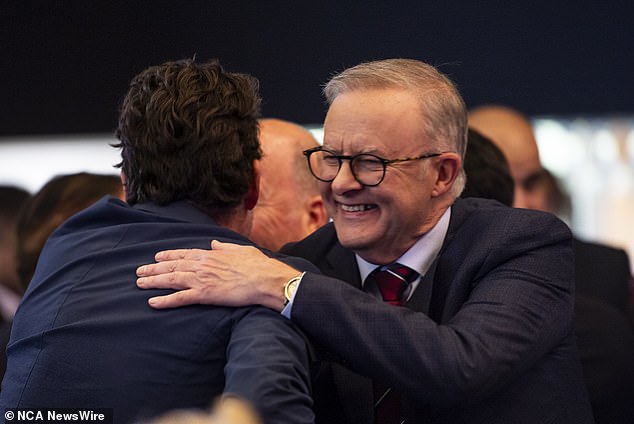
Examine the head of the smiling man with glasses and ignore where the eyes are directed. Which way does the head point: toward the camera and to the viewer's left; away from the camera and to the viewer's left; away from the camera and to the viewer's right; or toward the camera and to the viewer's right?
toward the camera and to the viewer's left

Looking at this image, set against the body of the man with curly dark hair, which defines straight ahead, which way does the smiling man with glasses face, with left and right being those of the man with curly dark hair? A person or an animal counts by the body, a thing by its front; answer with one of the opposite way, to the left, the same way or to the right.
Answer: the opposite way

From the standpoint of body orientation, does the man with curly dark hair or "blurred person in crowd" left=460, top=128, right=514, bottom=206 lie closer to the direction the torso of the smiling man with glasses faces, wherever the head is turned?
the man with curly dark hair

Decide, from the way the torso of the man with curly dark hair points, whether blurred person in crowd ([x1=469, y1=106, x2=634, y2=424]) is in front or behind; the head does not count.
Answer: in front

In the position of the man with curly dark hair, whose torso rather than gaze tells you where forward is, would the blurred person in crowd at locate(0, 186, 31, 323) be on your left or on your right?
on your left

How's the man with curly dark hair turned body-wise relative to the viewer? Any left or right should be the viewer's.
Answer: facing away from the viewer and to the right of the viewer

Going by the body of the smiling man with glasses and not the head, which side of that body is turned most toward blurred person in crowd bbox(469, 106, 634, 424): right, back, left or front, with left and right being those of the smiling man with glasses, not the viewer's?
back

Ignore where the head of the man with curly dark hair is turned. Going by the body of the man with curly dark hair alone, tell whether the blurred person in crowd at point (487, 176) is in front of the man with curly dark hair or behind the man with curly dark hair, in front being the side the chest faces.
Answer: in front

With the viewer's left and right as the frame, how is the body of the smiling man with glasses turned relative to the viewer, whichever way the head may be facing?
facing the viewer and to the left of the viewer

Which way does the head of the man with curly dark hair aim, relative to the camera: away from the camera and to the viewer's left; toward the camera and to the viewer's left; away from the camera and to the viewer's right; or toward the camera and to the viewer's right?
away from the camera and to the viewer's right

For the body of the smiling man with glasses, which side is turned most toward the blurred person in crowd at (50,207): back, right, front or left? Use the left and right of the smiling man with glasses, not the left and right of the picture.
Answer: right

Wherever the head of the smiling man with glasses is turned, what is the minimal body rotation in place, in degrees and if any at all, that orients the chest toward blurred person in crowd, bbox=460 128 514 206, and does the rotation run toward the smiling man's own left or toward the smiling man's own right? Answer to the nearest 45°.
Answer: approximately 135° to the smiling man's own right
